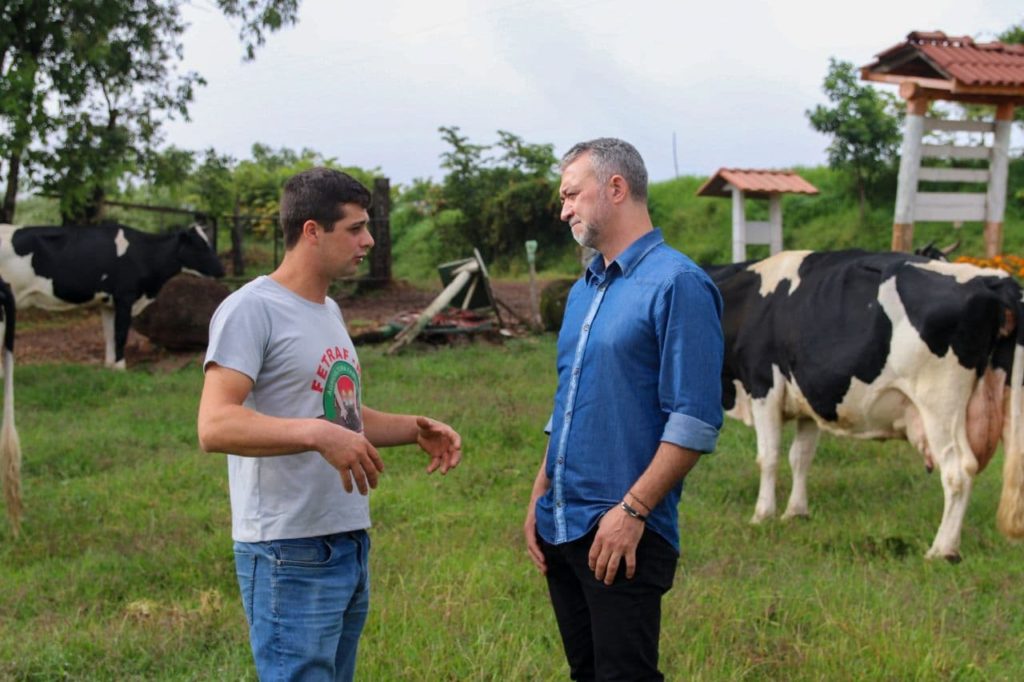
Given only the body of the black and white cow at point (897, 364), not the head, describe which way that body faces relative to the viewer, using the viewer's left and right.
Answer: facing away from the viewer and to the left of the viewer

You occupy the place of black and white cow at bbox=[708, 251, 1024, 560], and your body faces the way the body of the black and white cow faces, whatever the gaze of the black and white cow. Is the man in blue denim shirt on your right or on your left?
on your left

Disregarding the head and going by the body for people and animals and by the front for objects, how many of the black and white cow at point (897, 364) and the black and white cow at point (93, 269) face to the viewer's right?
1

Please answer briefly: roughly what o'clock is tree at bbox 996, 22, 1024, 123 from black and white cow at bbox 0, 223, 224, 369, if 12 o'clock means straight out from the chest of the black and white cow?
The tree is roughly at 12 o'clock from the black and white cow.

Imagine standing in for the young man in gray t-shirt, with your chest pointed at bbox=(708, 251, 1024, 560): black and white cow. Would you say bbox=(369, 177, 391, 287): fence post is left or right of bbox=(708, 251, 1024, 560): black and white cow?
left

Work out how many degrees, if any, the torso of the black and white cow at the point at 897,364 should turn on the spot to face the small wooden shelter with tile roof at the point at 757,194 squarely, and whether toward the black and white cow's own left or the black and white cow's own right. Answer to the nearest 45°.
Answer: approximately 45° to the black and white cow's own right

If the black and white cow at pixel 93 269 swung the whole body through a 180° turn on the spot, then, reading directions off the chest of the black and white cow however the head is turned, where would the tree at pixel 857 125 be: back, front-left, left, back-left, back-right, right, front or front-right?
back

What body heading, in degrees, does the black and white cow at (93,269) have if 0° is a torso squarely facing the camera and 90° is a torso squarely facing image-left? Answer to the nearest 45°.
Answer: approximately 270°

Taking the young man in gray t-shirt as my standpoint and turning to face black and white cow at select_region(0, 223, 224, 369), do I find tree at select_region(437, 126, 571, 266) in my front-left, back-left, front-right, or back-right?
front-right

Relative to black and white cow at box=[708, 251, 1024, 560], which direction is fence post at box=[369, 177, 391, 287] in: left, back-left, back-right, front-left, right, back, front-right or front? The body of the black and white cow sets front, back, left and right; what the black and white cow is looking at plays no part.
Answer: front

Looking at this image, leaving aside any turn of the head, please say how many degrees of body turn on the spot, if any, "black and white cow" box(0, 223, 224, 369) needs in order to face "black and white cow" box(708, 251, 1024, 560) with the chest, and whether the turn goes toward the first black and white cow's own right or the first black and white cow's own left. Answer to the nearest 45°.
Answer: approximately 45° to the first black and white cow's own right

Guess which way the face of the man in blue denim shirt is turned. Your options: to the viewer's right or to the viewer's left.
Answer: to the viewer's left

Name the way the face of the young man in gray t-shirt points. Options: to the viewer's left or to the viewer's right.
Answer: to the viewer's right
